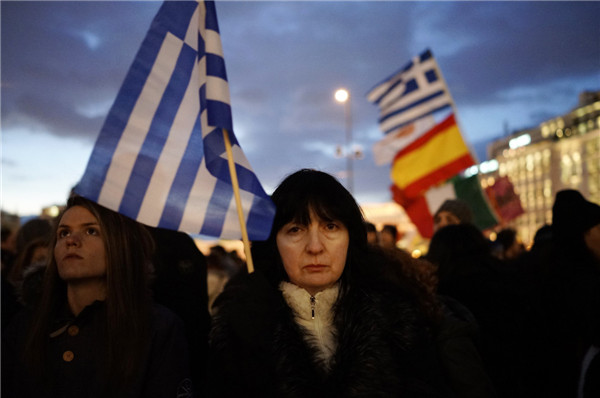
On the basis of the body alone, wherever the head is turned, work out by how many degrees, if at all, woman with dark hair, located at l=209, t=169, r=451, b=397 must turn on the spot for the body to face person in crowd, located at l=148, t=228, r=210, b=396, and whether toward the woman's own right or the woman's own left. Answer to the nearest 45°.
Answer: approximately 135° to the woman's own right

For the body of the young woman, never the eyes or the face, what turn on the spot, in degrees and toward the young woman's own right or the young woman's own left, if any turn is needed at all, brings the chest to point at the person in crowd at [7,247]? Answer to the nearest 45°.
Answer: approximately 135° to the young woman's own right

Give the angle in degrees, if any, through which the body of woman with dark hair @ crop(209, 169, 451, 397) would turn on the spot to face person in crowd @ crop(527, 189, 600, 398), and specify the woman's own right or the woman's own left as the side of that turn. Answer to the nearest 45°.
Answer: approximately 135° to the woman's own left

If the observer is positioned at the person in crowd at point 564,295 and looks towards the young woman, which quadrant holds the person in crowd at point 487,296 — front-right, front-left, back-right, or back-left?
front-right

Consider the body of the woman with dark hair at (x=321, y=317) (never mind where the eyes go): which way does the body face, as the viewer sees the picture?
toward the camera

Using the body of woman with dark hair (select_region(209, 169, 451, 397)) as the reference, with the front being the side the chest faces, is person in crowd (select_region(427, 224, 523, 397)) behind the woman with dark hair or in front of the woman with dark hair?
behind

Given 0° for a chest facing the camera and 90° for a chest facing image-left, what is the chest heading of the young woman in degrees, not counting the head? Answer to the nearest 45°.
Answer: approximately 45°

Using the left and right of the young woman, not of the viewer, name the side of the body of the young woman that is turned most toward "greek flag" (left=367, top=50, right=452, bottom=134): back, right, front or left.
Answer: back

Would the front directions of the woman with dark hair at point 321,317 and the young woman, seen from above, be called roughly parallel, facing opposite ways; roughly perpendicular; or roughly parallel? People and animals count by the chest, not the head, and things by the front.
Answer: roughly parallel

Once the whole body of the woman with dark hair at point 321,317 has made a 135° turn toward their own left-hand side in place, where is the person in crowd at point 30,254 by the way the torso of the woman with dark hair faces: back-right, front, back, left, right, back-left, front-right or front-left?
left

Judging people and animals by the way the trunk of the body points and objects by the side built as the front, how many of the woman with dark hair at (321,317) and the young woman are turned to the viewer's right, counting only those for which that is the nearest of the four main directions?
0

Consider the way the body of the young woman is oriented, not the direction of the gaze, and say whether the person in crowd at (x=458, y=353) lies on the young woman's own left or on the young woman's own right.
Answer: on the young woman's own left
